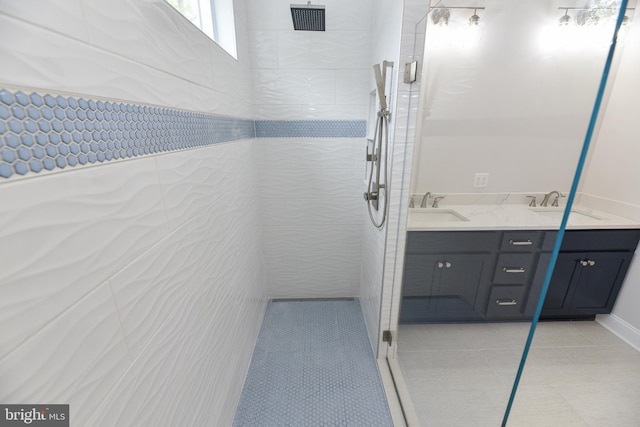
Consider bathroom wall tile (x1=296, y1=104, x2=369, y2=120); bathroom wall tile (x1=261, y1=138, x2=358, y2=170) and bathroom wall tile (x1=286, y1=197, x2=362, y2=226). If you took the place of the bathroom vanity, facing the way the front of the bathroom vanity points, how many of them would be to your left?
0

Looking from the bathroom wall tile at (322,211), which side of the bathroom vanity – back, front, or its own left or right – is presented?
right

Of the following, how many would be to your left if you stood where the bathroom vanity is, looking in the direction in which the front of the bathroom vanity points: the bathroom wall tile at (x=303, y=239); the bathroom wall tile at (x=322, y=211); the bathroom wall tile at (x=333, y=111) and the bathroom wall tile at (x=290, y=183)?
0

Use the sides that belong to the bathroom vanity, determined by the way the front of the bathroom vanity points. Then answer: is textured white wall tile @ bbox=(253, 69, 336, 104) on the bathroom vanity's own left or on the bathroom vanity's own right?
on the bathroom vanity's own right

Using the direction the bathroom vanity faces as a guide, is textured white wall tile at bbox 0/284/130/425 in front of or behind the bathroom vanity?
in front

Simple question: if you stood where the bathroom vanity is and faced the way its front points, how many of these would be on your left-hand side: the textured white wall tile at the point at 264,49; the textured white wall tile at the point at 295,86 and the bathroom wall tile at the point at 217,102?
0

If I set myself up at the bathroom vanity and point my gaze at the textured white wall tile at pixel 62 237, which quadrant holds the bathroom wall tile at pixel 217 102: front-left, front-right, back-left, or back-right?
front-right

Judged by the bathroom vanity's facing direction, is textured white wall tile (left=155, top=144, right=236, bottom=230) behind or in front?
in front

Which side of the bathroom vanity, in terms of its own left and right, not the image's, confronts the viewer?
front

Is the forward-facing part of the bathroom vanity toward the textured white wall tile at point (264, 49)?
no

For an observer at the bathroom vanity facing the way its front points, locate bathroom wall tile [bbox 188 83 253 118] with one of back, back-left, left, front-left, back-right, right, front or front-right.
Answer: front-right

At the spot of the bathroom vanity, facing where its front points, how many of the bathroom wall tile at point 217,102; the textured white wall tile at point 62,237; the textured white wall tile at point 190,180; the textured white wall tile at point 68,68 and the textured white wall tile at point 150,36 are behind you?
0

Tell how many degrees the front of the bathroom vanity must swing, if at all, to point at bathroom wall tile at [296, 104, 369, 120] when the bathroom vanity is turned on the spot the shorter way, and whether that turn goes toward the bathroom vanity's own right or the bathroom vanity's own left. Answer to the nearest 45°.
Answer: approximately 90° to the bathroom vanity's own right

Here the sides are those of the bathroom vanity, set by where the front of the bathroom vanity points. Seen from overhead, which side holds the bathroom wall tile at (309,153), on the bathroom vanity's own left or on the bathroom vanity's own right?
on the bathroom vanity's own right
